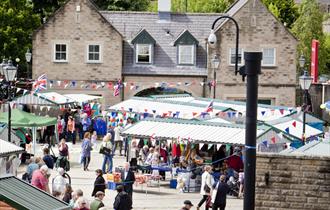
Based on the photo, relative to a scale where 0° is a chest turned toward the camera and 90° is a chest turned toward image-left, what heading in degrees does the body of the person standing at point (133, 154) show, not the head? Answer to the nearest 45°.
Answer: approximately 0°

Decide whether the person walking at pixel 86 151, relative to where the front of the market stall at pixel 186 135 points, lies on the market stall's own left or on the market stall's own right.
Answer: on the market stall's own right

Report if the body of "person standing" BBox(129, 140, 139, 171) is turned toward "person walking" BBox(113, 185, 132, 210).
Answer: yes

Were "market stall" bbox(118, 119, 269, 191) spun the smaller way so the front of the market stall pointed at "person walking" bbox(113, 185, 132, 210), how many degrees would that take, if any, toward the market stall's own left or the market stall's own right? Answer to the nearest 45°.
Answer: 0° — it already faces them

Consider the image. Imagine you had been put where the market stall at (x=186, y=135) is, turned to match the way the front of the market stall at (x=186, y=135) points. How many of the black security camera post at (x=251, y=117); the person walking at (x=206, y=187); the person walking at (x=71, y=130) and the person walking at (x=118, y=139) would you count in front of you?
2

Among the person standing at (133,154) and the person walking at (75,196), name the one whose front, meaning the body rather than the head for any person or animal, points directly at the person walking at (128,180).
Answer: the person standing at (133,154)

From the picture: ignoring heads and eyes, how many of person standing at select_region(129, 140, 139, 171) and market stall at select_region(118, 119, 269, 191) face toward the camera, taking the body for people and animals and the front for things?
2

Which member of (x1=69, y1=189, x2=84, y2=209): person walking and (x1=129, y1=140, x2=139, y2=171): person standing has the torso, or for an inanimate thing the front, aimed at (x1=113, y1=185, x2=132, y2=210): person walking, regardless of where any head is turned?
(x1=129, y1=140, x2=139, y2=171): person standing
